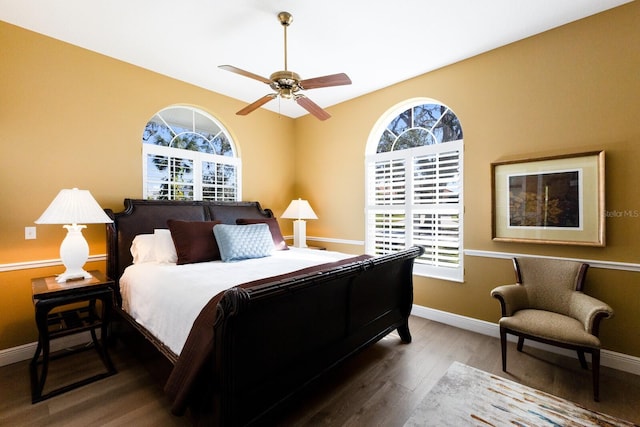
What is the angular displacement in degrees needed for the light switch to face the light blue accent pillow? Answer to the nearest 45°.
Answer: approximately 45° to its left

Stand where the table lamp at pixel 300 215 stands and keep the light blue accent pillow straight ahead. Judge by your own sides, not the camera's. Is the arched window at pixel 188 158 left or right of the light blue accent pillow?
right

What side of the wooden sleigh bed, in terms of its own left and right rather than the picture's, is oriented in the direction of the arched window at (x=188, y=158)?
back

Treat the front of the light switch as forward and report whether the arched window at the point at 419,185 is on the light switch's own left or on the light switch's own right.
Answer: on the light switch's own left

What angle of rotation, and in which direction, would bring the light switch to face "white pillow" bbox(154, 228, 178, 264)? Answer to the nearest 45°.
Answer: approximately 45° to its left

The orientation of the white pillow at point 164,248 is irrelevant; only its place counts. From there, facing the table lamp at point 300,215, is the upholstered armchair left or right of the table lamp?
right

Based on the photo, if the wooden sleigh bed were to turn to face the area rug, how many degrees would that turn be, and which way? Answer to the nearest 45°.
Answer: approximately 45° to its left

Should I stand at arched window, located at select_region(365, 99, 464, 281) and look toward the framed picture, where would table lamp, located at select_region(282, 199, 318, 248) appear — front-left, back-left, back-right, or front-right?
back-right

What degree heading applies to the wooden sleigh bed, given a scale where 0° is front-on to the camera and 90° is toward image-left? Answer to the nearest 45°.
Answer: approximately 315°

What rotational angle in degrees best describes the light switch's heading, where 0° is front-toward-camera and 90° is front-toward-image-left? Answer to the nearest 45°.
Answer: approximately 0°

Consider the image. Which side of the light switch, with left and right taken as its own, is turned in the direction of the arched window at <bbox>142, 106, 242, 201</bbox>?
left
